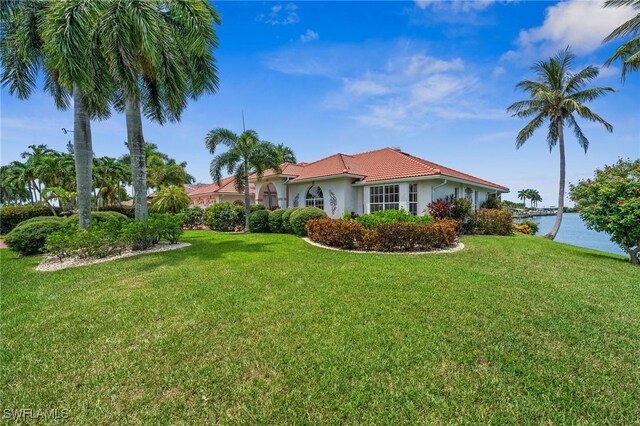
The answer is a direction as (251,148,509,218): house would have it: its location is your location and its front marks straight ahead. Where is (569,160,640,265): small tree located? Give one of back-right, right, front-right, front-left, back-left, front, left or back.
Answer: left

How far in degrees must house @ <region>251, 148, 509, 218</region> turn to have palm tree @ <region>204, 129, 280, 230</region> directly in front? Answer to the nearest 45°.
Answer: approximately 45° to its right

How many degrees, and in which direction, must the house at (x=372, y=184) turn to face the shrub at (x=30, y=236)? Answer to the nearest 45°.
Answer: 0° — it already faces it

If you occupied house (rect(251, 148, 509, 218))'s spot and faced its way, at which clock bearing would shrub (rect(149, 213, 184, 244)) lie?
The shrub is roughly at 12 o'clock from the house.

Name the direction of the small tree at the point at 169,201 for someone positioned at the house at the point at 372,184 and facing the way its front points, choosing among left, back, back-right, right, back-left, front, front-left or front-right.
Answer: front-right

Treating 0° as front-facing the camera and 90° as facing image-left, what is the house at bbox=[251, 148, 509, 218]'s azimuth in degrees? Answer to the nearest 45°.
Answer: approximately 45°

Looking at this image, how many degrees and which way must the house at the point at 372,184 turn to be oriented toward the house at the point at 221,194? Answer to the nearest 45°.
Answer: approximately 90° to its right

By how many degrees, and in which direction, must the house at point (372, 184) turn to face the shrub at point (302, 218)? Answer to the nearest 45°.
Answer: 0° — it already faces it
